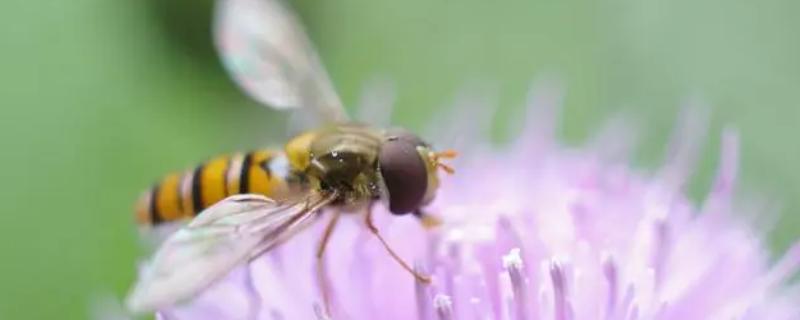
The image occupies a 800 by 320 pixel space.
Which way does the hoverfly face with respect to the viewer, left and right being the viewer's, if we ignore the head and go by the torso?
facing to the right of the viewer
